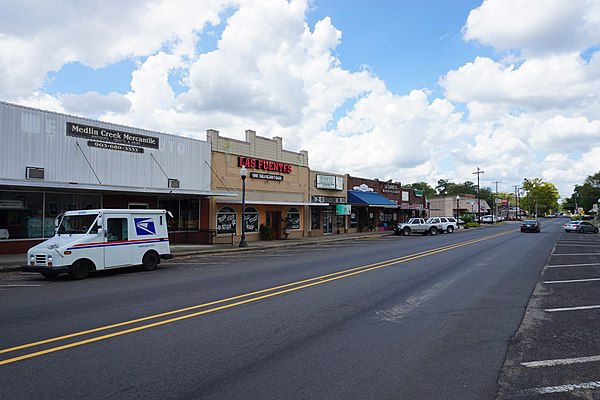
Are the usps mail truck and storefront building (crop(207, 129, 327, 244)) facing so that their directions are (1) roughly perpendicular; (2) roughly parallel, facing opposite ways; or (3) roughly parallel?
roughly perpendicular

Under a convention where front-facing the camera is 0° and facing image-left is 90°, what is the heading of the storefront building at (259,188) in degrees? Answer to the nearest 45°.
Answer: approximately 315°

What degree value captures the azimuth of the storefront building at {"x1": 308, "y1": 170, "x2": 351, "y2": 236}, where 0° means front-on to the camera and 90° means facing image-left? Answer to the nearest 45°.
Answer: approximately 315°
